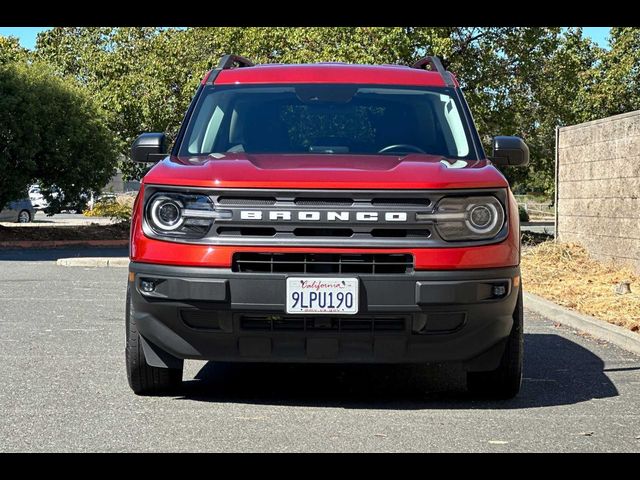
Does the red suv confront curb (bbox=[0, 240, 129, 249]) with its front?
no

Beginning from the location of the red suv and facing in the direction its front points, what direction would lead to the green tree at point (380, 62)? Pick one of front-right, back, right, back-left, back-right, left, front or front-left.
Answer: back

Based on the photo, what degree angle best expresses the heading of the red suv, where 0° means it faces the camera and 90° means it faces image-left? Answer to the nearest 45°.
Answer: approximately 0°

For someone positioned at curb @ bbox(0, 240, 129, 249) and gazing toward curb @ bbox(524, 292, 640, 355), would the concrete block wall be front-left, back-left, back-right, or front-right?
front-left

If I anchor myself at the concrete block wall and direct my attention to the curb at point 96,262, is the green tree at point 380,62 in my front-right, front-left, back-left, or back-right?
front-right

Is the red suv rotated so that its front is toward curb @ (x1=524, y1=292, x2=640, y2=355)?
no
